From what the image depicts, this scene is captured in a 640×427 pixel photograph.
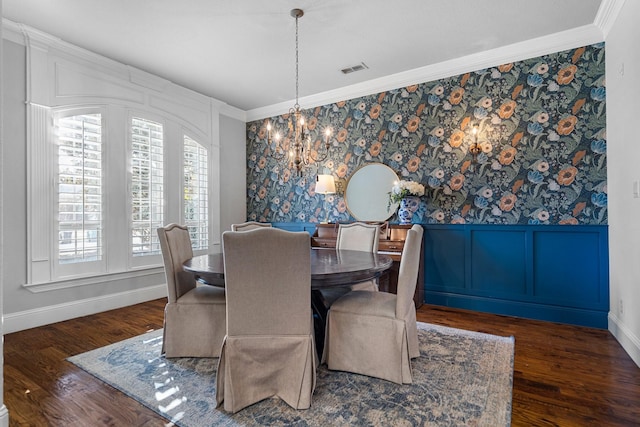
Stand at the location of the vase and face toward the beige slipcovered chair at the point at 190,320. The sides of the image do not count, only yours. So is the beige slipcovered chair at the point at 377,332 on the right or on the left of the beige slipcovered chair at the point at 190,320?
left

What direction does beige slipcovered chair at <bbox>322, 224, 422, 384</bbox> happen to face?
to the viewer's left

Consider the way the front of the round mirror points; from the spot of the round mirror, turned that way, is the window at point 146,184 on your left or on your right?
on your right

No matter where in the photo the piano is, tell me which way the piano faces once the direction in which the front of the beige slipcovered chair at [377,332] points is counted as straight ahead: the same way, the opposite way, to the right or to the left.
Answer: to the left

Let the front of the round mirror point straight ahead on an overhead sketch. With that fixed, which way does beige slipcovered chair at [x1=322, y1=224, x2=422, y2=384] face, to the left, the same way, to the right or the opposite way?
to the right

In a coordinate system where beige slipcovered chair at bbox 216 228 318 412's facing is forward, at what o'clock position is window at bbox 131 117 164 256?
The window is roughly at 11 o'clock from the beige slipcovered chair.

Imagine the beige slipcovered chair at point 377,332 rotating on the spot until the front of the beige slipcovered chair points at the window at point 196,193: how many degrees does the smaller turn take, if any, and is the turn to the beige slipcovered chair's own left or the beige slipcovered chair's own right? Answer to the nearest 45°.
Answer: approximately 45° to the beige slipcovered chair's own right

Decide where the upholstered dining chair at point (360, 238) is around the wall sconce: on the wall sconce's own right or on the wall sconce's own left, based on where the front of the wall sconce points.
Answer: on the wall sconce's own right

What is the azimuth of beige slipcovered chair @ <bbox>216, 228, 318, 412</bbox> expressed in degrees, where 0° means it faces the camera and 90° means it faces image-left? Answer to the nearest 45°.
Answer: approximately 180°
